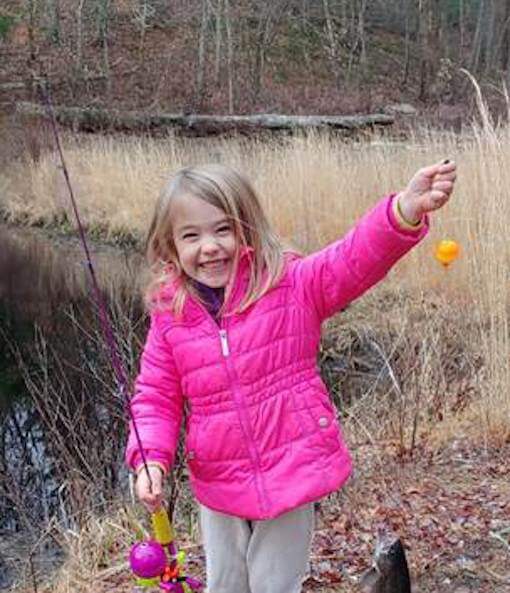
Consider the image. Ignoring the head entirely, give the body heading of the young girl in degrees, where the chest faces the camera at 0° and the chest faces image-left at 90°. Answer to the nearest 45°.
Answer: approximately 0°

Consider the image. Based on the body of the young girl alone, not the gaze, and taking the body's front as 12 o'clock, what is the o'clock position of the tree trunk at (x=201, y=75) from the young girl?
The tree trunk is roughly at 6 o'clock from the young girl.

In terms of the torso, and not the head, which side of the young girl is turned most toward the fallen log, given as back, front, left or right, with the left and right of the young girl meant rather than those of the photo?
back
